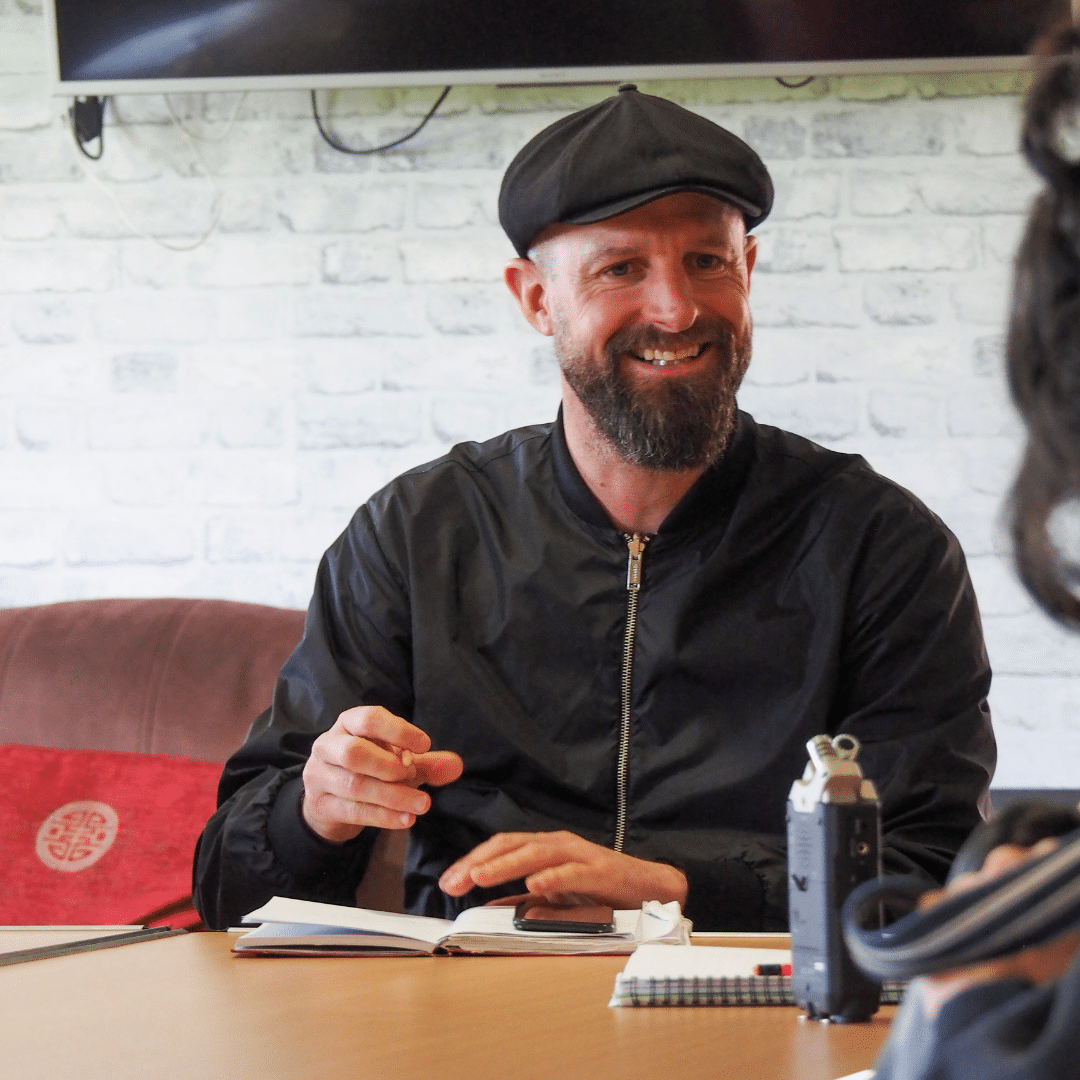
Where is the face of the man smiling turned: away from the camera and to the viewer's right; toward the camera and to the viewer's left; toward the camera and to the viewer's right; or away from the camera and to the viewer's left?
toward the camera and to the viewer's right

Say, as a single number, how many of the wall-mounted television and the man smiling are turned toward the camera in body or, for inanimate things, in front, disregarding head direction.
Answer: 2

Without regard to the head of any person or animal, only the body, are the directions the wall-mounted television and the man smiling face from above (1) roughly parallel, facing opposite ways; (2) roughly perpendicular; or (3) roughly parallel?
roughly parallel

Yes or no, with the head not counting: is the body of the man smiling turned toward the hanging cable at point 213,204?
no

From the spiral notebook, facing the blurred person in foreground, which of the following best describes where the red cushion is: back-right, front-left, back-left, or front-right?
back-right

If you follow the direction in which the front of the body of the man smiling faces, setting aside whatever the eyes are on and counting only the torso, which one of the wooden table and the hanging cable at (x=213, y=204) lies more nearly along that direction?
the wooden table

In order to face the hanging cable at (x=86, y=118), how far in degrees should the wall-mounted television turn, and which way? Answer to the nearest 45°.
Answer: approximately 90° to its right

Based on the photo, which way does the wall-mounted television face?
toward the camera

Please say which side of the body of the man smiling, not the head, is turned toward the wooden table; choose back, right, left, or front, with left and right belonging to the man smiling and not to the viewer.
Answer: front

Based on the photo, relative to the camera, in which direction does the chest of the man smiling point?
toward the camera

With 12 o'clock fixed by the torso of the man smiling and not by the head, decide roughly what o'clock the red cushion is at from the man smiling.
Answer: The red cushion is roughly at 4 o'clock from the man smiling.
